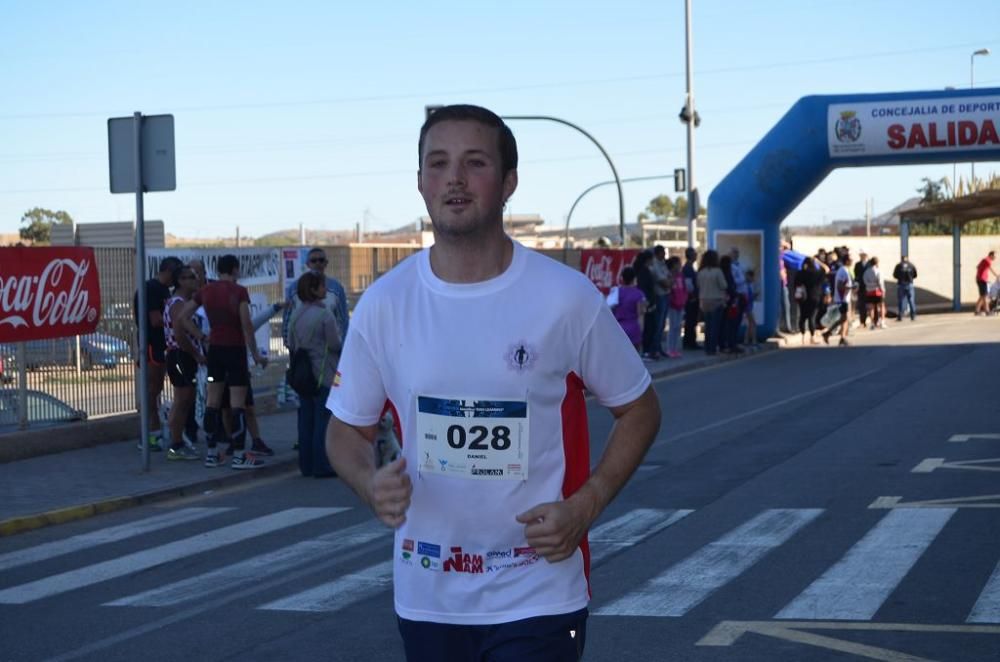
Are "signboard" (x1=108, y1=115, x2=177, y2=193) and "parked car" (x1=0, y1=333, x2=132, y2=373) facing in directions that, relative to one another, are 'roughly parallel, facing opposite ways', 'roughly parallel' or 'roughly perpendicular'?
roughly perpendicular

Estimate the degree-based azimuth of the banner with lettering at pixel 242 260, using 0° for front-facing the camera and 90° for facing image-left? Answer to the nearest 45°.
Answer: approximately 0°

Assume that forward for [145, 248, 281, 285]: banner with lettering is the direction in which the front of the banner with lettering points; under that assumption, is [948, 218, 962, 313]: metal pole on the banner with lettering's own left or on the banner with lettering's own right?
on the banner with lettering's own left

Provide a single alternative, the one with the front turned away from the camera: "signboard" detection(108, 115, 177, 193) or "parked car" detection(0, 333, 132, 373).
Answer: the signboard

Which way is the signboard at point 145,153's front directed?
away from the camera

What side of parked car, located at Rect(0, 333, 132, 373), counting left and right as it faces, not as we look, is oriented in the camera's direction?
right
